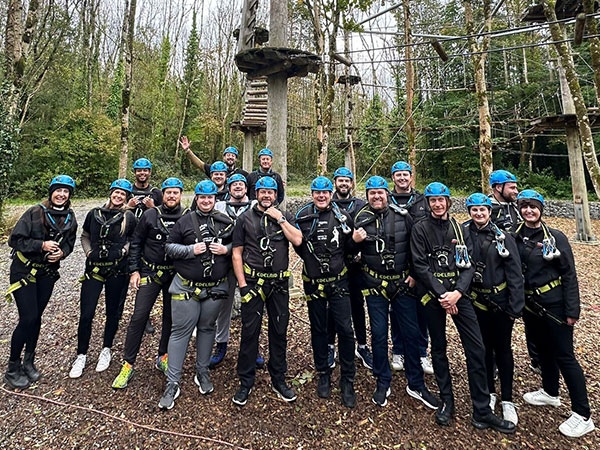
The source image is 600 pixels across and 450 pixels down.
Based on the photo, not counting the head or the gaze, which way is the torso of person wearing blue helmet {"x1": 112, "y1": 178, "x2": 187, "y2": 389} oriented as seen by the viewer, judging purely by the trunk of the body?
toward the camera

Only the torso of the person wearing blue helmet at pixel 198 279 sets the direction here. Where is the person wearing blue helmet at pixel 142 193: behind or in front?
behind

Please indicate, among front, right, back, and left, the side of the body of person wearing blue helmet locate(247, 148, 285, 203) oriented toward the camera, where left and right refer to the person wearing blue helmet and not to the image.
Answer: front

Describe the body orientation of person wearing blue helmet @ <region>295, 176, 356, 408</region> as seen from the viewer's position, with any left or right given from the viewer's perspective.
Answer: facing the viewer

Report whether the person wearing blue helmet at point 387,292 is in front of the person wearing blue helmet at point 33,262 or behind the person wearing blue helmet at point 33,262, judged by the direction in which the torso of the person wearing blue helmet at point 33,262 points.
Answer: in front

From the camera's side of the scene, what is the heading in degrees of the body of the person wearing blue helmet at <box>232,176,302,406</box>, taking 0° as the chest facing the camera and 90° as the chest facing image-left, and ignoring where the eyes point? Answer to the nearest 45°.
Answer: approximately 0°

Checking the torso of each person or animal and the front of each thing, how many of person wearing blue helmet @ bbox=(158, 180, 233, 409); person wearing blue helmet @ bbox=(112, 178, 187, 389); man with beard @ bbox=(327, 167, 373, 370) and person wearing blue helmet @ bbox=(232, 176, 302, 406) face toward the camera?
4

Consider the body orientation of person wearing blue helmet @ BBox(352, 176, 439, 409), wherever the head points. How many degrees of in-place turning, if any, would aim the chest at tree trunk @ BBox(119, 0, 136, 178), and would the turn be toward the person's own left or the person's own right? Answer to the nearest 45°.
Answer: approximately 135° to the person's own right

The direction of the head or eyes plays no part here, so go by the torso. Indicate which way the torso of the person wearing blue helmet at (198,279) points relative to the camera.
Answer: toward the camera

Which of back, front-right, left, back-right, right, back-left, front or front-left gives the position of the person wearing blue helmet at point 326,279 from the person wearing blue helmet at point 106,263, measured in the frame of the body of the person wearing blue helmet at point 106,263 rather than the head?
front-left

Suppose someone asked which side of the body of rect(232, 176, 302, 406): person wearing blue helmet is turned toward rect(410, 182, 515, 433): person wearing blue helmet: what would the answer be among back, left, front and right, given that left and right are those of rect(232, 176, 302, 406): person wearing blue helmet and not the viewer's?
left
